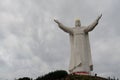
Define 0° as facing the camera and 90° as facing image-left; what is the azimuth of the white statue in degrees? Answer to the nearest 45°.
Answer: approximately 0°
